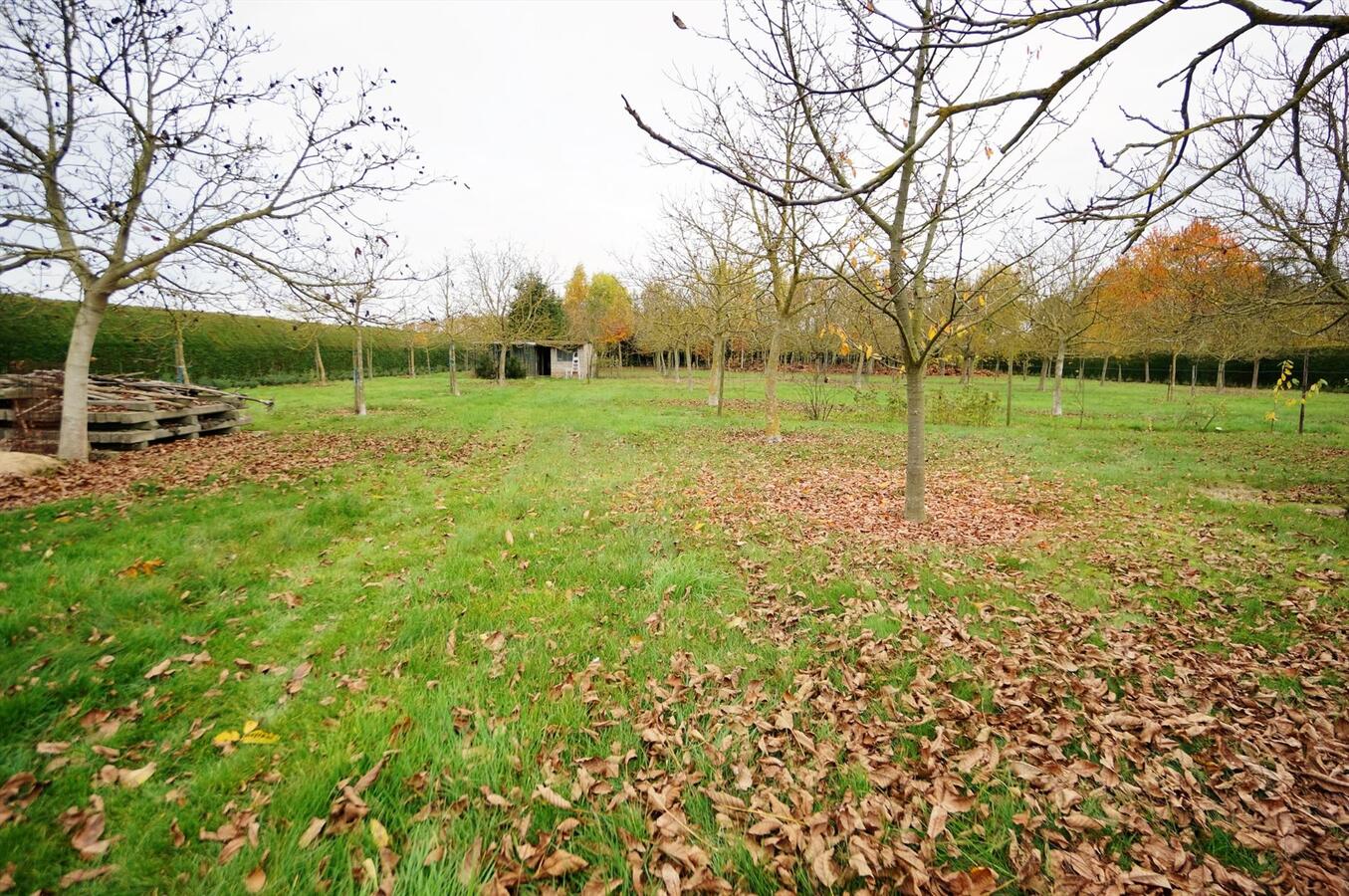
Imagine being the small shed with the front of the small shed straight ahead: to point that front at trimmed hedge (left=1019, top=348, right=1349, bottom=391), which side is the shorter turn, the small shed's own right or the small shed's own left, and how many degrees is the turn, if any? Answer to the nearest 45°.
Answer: approximately 90° to the small shed's own left

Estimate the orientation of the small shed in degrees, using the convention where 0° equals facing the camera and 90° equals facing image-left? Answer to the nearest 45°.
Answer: approximately 0°

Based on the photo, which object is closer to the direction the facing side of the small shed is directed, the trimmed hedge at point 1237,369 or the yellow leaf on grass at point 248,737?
the yellow leaf on grass

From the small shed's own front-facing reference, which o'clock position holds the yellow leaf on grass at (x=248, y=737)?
The yellow leaf on grass is roughly at 12 o'clock from the small shed.

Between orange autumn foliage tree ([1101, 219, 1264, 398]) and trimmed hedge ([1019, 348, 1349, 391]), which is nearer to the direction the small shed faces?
the orange autumn foliage tree

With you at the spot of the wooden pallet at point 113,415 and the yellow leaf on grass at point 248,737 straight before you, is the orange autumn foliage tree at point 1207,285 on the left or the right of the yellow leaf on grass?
left
